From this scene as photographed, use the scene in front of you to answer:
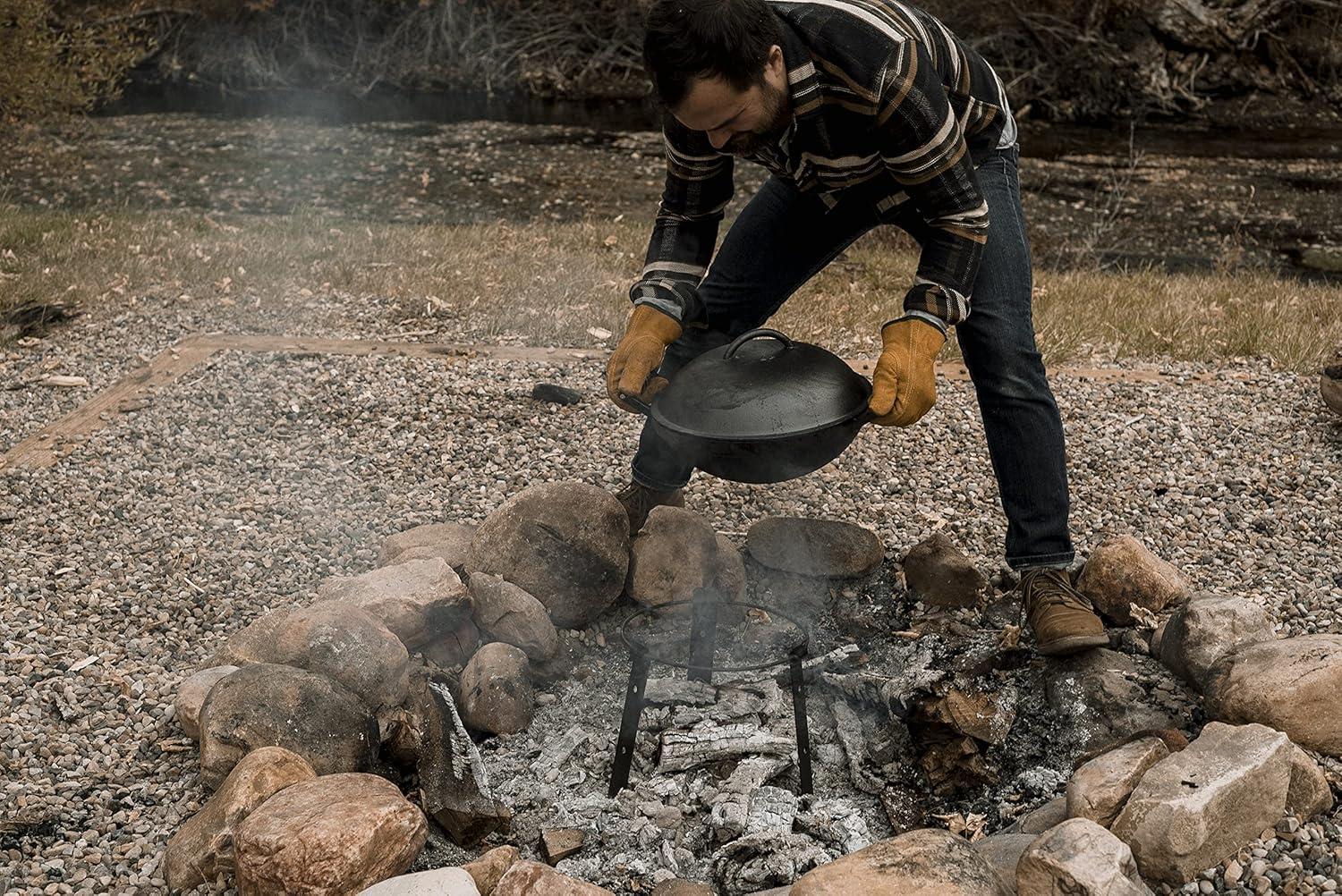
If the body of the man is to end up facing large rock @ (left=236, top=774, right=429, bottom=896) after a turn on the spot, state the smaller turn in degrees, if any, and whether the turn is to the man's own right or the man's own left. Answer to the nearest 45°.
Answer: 0° — they already face it

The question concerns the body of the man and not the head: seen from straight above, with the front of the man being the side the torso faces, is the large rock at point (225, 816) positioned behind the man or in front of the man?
in front

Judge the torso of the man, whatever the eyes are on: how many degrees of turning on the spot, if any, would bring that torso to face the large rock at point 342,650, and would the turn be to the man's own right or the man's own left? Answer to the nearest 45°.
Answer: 0° — they already face it

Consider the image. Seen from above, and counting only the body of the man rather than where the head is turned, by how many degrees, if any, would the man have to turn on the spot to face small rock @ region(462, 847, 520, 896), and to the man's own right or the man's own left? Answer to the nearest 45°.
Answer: approximately 45° to the man's own left

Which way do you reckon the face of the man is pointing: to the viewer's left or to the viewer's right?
to the viewer's left

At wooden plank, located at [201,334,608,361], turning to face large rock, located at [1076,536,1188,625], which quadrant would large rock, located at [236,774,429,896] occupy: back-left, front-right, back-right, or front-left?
front-right

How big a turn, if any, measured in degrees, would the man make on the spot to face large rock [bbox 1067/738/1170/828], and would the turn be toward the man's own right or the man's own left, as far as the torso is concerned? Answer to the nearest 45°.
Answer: approximately 90° to the man's own left

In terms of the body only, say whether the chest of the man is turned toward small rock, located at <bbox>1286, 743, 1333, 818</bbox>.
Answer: no

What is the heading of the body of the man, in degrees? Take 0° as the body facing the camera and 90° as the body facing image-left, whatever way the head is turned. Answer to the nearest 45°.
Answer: approximately 45°

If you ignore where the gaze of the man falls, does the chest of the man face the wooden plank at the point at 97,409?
no

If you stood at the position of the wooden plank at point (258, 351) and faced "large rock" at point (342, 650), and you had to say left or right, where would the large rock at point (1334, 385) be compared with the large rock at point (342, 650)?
left

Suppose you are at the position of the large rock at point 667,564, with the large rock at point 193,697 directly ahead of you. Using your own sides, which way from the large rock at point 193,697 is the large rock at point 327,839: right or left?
left

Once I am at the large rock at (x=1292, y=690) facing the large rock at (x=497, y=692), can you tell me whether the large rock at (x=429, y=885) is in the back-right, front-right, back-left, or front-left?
front-left

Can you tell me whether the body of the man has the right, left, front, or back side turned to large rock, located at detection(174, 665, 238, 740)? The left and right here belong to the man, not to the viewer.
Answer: front
